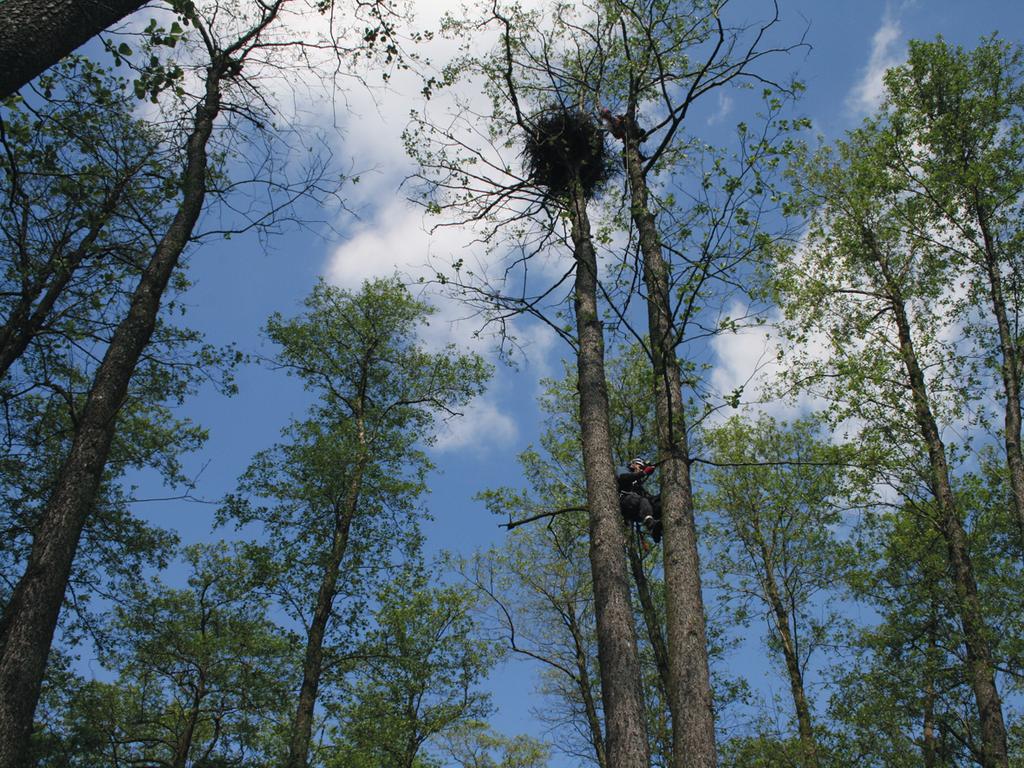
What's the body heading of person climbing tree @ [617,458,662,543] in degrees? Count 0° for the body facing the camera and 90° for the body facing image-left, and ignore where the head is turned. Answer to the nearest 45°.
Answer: approximately 270°

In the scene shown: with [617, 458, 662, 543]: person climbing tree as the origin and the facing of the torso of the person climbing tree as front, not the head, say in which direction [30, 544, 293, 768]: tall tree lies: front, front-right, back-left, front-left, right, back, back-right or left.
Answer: back-left

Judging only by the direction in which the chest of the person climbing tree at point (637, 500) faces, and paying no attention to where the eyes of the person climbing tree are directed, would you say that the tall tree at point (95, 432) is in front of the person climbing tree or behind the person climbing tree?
behind
